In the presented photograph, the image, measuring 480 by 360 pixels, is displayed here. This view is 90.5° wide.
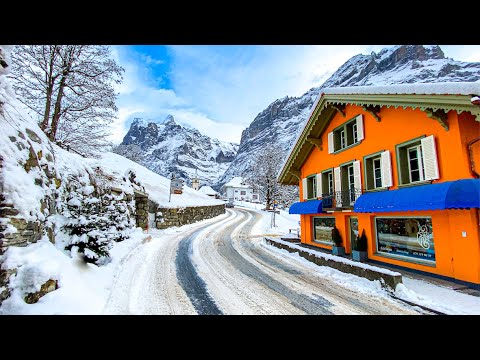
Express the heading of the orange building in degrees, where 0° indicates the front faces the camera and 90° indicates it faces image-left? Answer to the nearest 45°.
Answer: approximately 45°

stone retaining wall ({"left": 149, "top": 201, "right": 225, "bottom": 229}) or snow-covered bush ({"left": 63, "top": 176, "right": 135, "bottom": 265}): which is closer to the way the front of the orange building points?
the snow-covered bush

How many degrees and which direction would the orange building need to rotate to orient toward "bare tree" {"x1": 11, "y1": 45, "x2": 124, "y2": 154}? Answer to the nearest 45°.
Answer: approximately 45° to its right

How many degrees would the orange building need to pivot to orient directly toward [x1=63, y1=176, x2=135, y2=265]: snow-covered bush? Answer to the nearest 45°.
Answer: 0° — it already faces it

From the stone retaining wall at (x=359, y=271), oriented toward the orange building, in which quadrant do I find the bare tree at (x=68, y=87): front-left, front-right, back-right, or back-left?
back-left

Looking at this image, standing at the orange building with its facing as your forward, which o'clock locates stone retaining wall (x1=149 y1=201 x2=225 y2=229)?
The stone retaining wall is roughly at 2 o'clock from the orange building.

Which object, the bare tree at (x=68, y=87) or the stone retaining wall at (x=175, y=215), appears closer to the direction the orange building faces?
the bare tree
